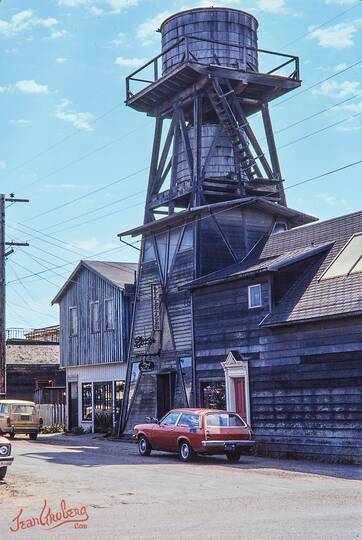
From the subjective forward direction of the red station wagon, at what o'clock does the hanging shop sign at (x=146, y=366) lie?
The hanging shop sign is roughly at 1 o'clock from the red station wagon.

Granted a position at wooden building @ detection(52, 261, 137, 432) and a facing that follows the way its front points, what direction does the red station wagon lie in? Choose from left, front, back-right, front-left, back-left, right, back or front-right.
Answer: front-left

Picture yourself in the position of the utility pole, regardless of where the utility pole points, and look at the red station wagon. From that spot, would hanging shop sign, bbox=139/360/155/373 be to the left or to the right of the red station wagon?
left

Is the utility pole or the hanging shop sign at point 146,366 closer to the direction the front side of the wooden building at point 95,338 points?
the utility pole

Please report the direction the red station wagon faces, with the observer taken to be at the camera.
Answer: facing away from the viewer and to the left of the viewer

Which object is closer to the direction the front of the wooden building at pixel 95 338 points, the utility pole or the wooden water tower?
the utility pole

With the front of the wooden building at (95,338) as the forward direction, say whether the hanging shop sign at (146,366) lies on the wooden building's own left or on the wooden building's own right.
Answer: on the wooden building's own left

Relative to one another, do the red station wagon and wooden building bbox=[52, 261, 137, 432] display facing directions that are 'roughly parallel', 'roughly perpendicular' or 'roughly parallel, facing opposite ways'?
roughly perpendicular

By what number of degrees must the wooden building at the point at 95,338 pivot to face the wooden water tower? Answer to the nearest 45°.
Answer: approximately 90° to its left

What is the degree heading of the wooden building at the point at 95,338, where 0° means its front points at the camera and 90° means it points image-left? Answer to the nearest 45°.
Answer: approximately 45°

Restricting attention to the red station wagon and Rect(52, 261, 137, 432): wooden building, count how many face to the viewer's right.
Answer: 0
